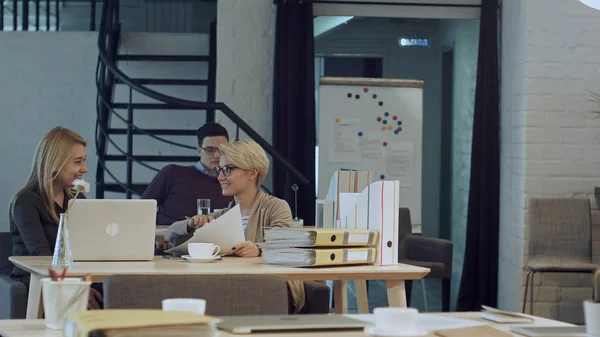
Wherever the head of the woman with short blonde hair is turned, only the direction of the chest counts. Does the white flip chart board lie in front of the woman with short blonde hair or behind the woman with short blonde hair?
behind

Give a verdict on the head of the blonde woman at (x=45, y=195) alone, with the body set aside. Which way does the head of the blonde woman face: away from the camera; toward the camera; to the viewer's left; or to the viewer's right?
to the viewer's right

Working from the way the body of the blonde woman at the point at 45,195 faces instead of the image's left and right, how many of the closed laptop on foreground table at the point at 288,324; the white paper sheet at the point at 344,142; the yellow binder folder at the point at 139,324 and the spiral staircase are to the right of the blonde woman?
2

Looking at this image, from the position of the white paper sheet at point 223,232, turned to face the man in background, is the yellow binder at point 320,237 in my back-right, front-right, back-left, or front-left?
back-right

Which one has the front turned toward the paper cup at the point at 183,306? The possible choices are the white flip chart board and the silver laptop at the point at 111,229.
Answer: the white flip chart board

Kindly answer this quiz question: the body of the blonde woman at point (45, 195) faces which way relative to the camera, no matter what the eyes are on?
to the viewer's right

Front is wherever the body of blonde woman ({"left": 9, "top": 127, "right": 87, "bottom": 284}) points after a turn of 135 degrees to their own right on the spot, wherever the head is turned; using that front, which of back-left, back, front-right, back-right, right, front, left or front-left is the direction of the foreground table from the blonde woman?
front-left

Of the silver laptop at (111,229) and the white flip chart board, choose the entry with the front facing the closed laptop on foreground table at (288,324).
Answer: the white flip chart board

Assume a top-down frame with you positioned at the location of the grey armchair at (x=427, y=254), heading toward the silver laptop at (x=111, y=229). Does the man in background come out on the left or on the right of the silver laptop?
right

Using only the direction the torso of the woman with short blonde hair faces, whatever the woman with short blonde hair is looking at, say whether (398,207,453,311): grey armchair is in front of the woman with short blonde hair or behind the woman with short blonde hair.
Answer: behind

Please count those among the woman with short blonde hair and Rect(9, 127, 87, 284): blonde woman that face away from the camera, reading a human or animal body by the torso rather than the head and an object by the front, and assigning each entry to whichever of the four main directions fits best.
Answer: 0

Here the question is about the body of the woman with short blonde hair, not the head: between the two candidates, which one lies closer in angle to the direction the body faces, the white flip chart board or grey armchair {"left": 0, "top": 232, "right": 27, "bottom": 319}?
the grey armchair

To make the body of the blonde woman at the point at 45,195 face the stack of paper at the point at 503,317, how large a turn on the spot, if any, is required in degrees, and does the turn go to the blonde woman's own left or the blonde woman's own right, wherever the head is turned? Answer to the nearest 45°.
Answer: approximately 45° to the blonde woman's own right
